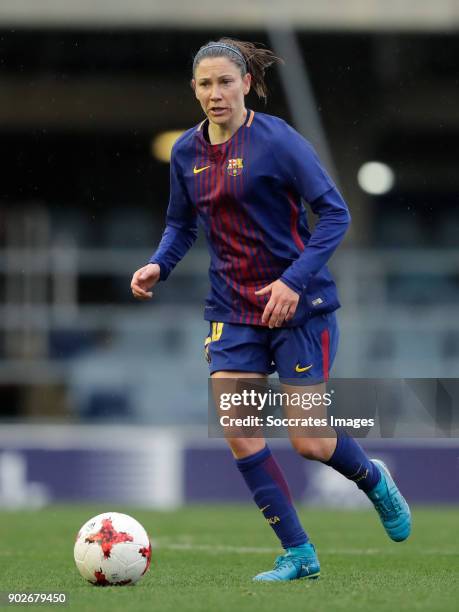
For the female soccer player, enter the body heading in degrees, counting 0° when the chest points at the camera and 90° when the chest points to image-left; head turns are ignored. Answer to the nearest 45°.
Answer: approximately 45°
